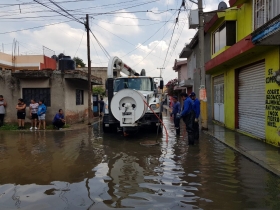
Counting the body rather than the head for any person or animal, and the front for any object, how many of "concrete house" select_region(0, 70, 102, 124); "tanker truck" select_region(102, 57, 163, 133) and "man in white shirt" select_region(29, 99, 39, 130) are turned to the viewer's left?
0

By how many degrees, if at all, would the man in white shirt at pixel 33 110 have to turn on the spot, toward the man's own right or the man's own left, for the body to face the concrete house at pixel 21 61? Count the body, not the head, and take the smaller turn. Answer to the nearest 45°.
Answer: approximately 180°

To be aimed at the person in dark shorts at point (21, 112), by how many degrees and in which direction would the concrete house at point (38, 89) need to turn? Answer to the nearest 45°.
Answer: approximately 45° to its right

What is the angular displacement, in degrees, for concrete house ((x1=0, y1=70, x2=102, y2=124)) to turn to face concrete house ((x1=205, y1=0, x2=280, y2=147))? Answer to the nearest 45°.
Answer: approximately 45° to its left
